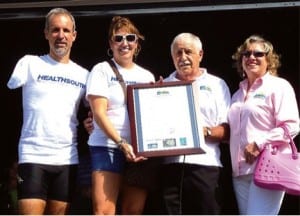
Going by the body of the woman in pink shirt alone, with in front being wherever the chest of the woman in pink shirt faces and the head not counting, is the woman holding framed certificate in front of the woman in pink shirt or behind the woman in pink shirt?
in front

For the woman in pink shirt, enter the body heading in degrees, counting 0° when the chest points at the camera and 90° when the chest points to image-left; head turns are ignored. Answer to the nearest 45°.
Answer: approximately 45°

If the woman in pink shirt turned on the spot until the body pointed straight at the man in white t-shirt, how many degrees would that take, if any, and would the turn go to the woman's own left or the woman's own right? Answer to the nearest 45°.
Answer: approximately 45° to the woman's own right
